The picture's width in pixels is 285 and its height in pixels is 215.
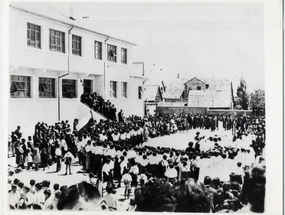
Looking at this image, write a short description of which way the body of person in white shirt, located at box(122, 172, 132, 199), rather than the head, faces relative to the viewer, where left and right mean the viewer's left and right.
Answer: facing away from the viewer

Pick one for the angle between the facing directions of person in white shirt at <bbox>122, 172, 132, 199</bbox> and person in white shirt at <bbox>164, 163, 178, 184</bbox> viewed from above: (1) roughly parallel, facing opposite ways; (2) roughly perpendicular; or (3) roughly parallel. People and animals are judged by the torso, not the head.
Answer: roughly parallel

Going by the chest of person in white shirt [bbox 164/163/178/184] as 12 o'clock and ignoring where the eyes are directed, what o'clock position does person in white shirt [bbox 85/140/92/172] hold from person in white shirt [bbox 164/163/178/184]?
person in white shirt [bbox 85/140/92/172] is roughly at 9 o'clock from person in white shirt [bbox 164/163/178/184].

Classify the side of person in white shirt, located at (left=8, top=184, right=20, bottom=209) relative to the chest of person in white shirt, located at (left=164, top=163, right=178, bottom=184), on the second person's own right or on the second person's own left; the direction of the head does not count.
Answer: on the second person's own left

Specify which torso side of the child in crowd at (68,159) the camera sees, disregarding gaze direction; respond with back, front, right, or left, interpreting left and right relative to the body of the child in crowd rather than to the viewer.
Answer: back

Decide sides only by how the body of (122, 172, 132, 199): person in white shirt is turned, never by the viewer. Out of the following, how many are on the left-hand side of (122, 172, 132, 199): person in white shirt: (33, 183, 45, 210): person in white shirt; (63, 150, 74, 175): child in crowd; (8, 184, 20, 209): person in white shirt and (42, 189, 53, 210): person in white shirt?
4

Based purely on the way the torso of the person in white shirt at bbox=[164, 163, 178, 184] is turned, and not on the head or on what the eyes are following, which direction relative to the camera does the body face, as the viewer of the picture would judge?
away from the camera

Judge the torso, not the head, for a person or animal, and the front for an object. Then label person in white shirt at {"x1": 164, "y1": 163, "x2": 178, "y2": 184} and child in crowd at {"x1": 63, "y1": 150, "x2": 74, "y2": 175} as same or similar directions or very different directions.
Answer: same or similar directions

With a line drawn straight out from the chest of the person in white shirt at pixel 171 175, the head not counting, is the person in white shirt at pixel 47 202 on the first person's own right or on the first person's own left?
on the first person's own left

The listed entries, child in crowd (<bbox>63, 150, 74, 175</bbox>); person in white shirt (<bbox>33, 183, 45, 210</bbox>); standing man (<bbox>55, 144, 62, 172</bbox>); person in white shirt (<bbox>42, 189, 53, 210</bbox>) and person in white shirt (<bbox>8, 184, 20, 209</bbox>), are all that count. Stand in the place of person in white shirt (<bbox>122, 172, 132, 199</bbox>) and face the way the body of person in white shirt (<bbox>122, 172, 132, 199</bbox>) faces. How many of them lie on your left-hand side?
5

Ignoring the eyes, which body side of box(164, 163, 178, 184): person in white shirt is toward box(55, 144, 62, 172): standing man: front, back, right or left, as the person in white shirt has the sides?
left

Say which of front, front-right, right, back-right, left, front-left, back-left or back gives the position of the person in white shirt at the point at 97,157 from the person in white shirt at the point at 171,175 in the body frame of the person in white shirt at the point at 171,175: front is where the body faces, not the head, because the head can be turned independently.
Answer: left

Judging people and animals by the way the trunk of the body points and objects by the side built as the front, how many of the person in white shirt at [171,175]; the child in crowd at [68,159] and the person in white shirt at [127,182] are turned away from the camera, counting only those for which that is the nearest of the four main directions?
3
